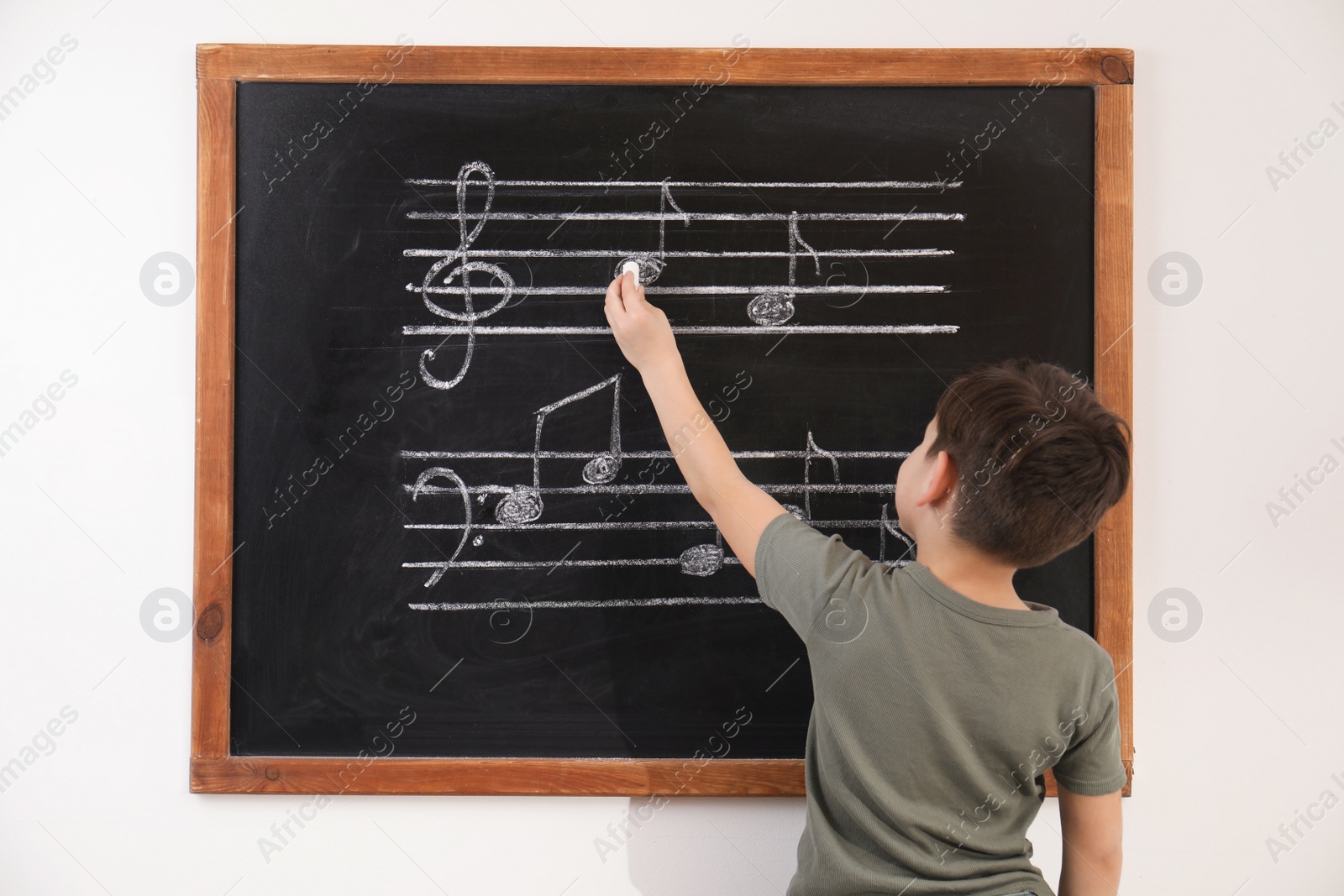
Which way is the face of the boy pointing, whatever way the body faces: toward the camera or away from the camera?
away from the camera

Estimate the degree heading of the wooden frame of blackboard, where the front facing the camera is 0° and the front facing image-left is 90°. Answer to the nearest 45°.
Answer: approximately 0°
